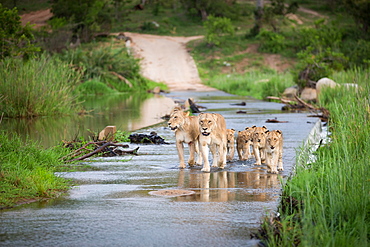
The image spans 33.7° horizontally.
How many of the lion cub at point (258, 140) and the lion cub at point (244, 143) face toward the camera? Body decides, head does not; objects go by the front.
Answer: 2

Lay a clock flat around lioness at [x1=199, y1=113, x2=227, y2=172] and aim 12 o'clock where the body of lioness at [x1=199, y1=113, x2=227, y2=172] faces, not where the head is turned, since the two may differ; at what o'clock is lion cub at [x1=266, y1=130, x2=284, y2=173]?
lion cub at [x1=266, y1=130, x2=284, y2=173] is roughly at 8 o'clock from lioness at [x1=199, y1=113, x2=227, y2=172].

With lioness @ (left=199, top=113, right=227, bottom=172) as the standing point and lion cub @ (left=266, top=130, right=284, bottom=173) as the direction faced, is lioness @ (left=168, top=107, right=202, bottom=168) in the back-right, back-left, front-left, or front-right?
back-left

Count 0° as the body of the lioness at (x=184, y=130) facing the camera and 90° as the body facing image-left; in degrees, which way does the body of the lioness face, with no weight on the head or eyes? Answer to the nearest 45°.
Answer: approximately 45°

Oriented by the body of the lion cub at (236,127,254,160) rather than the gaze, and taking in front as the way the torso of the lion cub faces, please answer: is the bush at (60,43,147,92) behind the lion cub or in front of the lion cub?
behind

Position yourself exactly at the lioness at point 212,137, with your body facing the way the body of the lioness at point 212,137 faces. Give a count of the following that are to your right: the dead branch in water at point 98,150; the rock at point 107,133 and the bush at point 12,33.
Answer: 3

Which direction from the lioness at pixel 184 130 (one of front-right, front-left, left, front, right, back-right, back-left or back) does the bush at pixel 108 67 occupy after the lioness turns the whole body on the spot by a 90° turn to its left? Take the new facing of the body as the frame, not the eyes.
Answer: back-left

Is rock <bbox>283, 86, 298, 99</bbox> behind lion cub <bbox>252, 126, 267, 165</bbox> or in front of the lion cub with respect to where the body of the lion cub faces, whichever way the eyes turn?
behind
